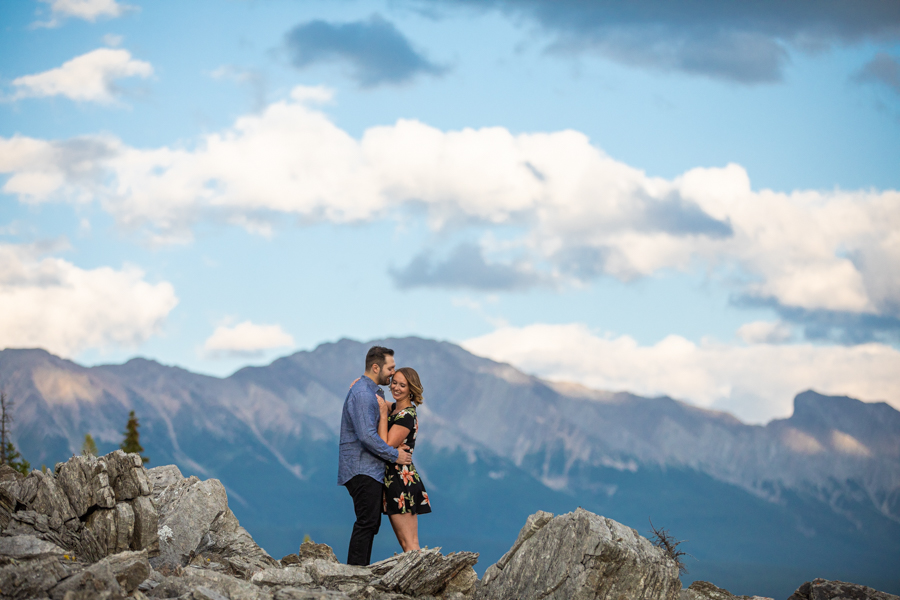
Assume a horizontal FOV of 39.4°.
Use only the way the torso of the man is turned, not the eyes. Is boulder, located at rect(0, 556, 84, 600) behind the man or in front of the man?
behind

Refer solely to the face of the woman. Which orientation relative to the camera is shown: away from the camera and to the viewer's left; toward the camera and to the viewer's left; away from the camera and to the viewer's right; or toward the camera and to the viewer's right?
toward the camera and to the viewer's left

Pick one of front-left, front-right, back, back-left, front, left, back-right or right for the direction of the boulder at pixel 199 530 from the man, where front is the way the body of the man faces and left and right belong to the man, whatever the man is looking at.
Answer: back-left

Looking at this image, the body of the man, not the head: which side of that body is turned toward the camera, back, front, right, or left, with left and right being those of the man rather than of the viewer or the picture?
right

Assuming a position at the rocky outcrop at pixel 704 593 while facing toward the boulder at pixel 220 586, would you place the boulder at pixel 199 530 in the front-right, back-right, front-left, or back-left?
front-right

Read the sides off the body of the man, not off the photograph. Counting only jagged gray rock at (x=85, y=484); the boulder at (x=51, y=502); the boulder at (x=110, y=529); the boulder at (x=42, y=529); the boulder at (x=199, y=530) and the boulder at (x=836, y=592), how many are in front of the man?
1

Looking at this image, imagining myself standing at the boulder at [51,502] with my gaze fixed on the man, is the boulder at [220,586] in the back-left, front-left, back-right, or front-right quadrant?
front-right

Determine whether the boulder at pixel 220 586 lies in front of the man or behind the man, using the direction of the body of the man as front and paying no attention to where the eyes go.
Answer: behind

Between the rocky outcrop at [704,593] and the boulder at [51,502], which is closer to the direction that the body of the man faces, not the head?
the rocky outcrop

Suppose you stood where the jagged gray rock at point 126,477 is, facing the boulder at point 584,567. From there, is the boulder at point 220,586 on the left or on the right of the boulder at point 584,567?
right
